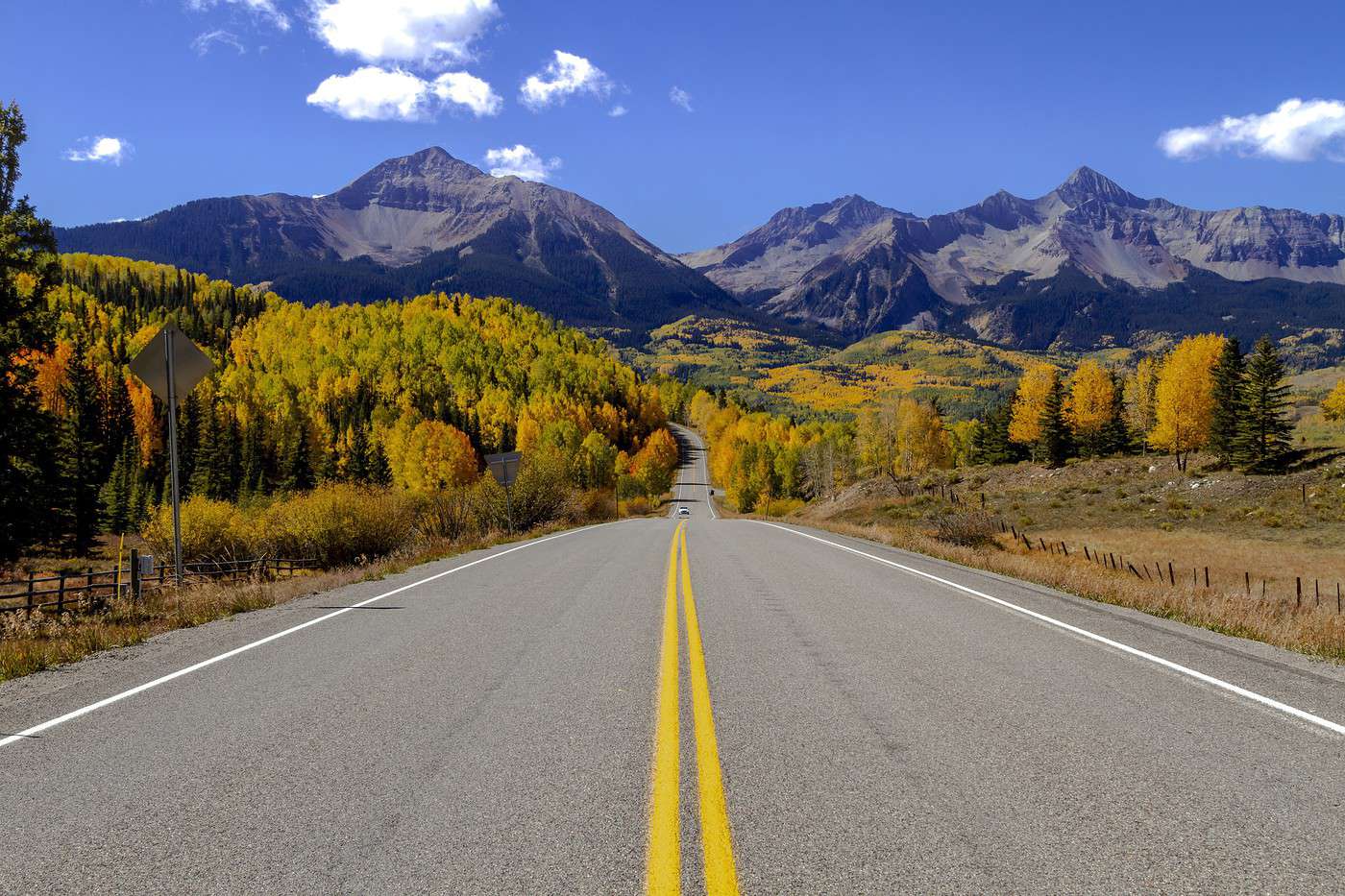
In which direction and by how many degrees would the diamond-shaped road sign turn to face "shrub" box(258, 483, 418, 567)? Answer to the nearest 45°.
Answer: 0° — it already faces it

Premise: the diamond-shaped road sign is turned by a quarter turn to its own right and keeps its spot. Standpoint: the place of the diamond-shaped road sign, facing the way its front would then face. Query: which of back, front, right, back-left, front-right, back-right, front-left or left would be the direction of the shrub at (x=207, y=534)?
left

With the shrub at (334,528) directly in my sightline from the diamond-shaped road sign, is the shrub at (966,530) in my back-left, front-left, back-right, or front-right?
front-right

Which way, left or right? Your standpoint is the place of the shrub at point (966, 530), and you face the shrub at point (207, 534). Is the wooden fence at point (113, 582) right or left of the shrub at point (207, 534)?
left

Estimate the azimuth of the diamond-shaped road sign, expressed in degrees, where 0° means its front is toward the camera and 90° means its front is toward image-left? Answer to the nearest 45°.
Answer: approximately 180°

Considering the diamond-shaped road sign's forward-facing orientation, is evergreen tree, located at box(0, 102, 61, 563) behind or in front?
in front

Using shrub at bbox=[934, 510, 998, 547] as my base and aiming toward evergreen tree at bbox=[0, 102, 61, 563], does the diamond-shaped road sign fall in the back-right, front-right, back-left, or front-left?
front-left
